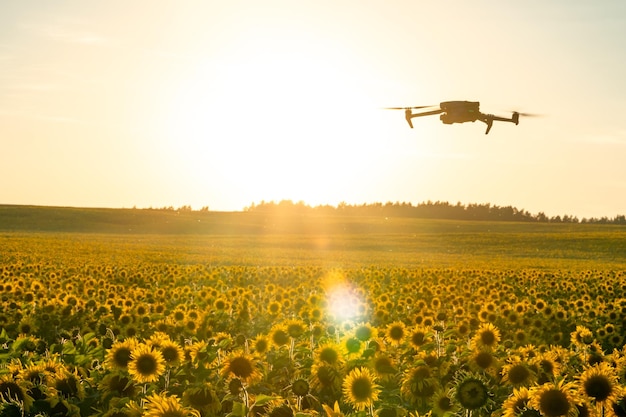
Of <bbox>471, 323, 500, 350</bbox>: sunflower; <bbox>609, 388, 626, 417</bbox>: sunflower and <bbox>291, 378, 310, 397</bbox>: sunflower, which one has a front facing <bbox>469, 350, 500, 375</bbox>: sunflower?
<bbox>471, 323, 500, 350</bbox>: sunflower

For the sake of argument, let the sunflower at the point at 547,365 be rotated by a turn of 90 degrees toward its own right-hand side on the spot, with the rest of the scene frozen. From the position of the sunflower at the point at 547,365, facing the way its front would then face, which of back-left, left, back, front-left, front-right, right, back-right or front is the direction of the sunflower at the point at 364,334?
front

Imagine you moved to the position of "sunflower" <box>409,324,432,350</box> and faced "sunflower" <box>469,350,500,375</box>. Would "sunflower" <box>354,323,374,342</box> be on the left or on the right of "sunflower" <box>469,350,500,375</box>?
right

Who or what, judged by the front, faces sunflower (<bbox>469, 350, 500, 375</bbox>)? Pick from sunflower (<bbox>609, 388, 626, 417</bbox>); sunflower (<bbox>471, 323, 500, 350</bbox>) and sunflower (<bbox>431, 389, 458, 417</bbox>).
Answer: sunflower (<bbox>471, 323, 500, 350</bbox>)

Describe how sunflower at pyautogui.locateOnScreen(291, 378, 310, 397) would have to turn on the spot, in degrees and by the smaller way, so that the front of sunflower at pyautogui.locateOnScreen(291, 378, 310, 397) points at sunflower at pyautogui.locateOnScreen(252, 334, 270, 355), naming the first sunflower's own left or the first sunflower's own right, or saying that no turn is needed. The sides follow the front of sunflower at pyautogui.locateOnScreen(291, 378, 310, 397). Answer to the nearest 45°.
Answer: approximately 180°

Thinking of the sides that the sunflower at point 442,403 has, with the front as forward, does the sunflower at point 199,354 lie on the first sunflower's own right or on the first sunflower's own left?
on the first sunflower's own right

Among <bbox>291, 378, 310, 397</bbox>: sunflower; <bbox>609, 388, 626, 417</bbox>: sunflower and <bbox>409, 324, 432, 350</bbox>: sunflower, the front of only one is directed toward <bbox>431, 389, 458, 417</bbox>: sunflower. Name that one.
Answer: <bbox>409, 324, 432, 350</bbox>: sunflower

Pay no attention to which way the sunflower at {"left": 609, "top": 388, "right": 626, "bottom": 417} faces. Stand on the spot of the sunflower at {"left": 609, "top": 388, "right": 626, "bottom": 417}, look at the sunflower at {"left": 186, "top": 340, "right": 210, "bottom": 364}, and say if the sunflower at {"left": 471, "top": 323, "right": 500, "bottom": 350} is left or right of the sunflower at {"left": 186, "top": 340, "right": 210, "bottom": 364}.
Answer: right

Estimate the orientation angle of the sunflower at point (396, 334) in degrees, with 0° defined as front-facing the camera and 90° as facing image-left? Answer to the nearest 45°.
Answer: approximately 0°

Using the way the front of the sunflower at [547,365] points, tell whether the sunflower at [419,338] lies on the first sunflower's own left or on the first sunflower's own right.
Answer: on the first sunflower's own right

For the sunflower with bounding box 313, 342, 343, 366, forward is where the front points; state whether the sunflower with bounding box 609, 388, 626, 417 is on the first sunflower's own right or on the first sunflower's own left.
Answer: on the first sunflower's own left

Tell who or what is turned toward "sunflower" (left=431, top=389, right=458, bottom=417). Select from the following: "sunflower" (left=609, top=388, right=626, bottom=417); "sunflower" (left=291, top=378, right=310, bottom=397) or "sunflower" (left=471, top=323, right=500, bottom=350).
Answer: "sunflower" (left=471, top=323, right=500, bottom=350)
